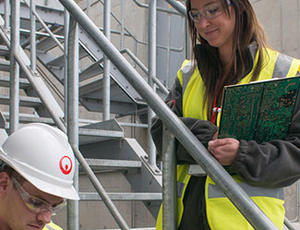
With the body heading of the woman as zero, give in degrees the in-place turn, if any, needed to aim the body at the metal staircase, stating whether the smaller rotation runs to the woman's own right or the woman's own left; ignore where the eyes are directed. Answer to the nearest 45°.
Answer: approximately 90° to the woman's own right

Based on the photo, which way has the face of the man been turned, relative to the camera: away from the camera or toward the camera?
toward the camera

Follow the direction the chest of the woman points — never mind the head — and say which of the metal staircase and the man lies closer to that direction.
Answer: the man
